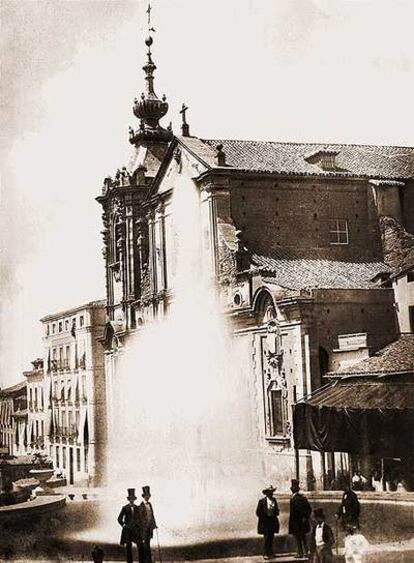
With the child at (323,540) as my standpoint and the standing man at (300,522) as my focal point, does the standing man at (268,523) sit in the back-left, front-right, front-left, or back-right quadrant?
front-left

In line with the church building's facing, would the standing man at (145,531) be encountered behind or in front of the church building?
in front

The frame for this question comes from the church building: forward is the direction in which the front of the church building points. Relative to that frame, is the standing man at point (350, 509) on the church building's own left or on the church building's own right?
on the church building's own left

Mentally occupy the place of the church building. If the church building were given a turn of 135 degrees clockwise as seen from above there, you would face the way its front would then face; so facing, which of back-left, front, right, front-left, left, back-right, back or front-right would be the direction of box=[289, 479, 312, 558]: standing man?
back

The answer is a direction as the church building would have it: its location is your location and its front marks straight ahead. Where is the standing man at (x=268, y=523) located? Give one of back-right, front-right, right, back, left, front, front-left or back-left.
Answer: front-left

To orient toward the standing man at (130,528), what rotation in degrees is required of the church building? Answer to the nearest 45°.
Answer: approximately 45° to its left

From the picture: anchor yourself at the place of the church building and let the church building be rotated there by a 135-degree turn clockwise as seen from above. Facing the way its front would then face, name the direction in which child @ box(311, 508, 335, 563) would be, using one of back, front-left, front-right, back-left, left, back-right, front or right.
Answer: back

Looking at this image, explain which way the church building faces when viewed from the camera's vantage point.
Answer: facing the viewer and to the left of the viewer

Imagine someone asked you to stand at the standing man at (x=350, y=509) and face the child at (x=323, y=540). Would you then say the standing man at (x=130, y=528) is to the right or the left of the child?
right
